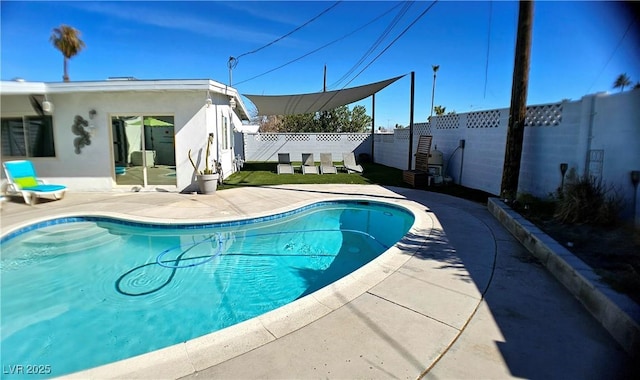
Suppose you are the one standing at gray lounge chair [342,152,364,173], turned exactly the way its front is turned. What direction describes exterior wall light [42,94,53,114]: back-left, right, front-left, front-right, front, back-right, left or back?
right

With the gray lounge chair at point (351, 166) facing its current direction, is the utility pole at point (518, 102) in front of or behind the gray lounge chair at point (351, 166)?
in front

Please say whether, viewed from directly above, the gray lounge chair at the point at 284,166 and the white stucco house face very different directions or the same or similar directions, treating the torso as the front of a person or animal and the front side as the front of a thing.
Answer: same or similar directions

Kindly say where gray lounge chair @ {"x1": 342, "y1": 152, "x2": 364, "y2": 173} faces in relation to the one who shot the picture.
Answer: facing the viewer and to the right of the viewer

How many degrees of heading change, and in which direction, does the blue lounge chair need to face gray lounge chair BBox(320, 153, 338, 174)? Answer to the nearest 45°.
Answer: approximately 45° to its left

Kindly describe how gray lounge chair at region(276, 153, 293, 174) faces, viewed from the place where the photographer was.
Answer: facing the viewer

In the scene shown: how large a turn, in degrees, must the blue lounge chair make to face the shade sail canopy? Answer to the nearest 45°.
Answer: approximately 45° to its left

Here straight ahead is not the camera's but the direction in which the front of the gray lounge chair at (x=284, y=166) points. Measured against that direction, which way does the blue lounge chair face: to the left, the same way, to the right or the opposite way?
to the left

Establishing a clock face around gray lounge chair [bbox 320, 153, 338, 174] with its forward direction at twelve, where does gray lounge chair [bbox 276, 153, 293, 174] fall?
gray lounge chair [bbox 276, 153, 293, 174] is roughly at 4 o'clock from gray lounge chair [bbox 320, 153, 338, 174].
